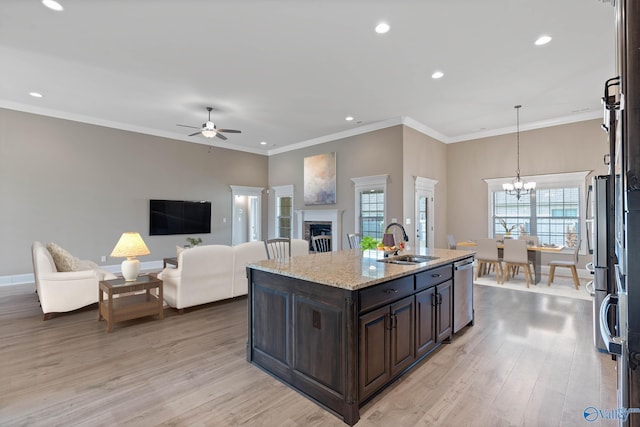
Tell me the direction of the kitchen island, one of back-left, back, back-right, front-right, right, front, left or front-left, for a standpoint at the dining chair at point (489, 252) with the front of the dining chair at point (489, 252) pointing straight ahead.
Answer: back

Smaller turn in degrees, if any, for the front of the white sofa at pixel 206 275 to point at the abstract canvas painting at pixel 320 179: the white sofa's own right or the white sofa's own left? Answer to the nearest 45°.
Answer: approximately 90° to the white sofa's own right

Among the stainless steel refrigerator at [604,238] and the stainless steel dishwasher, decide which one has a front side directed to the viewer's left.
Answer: the stainless steel refrigerator

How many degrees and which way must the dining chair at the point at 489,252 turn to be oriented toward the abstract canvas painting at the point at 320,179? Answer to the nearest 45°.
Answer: approximately 90° to its left

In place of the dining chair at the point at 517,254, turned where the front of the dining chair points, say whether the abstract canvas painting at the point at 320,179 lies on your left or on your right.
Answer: on your left

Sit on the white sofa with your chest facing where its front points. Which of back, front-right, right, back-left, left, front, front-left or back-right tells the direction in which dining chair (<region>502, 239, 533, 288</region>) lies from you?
back-right

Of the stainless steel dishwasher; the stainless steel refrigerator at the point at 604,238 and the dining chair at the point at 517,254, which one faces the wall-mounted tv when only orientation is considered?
the stainless steel refrigerator

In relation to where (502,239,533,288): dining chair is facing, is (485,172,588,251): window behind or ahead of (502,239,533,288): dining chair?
ahead

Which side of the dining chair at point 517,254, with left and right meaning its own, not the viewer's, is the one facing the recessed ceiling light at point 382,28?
back

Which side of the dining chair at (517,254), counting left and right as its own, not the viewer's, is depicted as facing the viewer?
back

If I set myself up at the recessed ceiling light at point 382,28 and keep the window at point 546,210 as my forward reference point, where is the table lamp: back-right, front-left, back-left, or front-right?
back-left

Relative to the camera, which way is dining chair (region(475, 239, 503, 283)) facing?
away from the camera

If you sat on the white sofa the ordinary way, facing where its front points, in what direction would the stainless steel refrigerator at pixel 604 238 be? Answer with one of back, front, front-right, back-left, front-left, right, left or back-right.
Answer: back

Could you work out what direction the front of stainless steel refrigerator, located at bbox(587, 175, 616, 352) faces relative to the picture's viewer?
facing to the left of the viewer

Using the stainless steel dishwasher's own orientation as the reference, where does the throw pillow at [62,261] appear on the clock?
The throw pillow is roughly at 4 o'clock from the stainless steel dishwasher.
